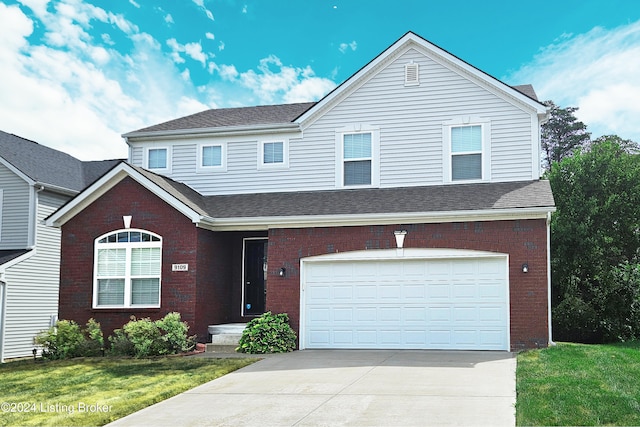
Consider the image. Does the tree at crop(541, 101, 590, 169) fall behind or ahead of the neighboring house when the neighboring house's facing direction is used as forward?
behind

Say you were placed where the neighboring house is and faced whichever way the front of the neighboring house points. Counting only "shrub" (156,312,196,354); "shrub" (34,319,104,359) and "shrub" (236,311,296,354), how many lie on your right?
0

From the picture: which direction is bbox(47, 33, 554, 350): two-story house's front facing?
toward the camera

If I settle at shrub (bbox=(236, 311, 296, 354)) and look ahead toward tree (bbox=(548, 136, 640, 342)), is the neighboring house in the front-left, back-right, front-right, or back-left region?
back-left

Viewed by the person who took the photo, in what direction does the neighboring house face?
facing the viewer and to the left of the viewer

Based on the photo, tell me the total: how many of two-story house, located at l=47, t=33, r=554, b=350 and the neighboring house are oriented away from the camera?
0

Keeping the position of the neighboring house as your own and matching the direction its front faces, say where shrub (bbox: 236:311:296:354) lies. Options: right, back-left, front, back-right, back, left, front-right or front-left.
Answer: left

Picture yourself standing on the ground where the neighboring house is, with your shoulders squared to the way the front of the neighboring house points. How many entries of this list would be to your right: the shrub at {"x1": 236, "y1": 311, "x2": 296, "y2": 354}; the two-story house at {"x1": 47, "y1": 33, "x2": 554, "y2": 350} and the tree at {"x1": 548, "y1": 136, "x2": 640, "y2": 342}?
0

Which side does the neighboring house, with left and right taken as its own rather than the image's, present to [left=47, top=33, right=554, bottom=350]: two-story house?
left

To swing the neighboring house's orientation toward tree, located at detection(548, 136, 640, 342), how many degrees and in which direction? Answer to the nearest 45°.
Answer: approximately 135° to its left

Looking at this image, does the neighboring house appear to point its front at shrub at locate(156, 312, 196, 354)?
no

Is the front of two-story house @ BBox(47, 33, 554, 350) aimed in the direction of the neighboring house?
no
